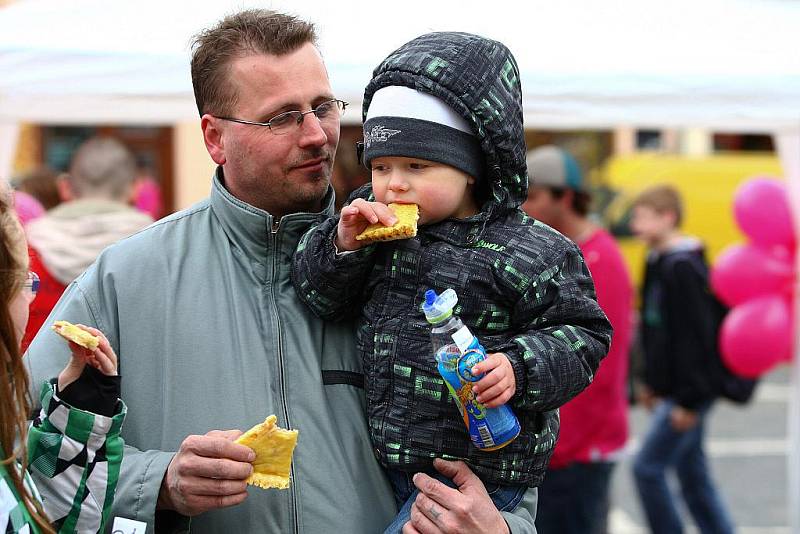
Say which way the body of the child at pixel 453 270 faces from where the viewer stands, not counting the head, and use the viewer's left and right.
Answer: facing the viewer and to the left of the viewer

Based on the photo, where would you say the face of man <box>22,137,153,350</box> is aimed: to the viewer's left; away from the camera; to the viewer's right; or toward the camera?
away from the camera

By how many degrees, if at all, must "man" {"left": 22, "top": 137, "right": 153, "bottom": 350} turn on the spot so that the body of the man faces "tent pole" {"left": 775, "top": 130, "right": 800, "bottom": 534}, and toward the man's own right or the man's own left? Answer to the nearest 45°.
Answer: approximately 90° to the man's own right

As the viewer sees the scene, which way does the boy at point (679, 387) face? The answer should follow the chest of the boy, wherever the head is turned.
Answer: to the viewer's left

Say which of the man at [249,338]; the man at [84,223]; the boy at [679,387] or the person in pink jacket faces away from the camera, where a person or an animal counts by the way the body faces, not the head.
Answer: the man at [84,223]

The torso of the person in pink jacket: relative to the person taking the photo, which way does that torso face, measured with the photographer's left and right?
facing to the left of the viewer

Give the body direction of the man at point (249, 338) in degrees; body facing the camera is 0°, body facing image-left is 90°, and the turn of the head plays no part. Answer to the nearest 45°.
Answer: approximately 315°

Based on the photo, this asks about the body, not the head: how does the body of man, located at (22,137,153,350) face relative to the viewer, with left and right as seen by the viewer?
facing away from the viewer
